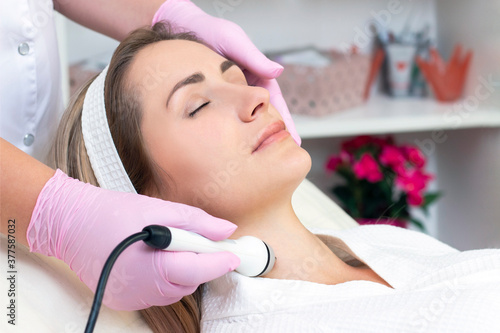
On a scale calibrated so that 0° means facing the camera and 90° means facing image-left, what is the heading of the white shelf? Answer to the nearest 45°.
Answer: approximately 0°

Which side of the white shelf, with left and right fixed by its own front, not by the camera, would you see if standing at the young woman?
front
